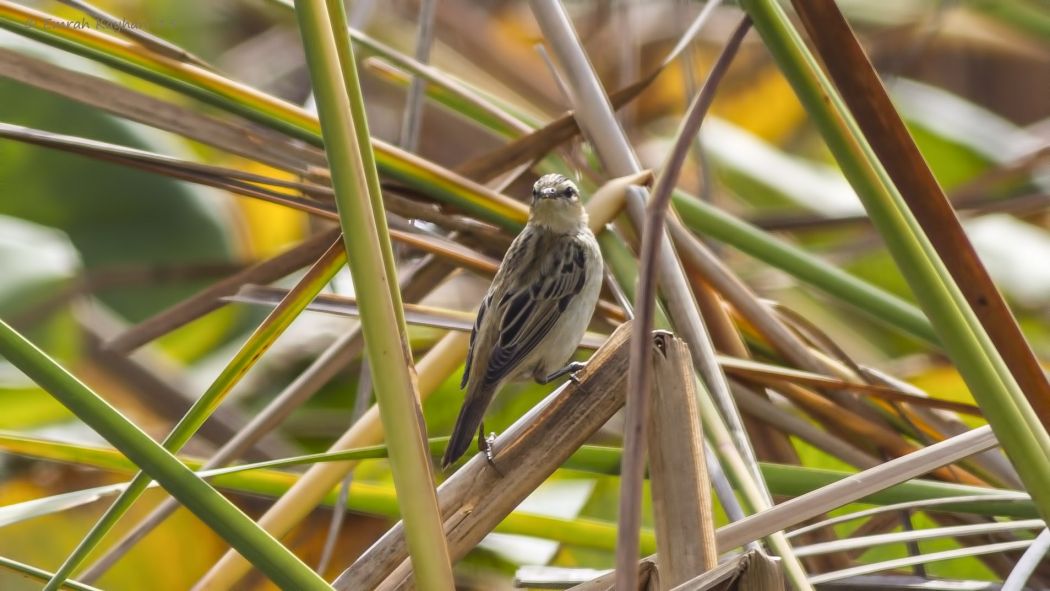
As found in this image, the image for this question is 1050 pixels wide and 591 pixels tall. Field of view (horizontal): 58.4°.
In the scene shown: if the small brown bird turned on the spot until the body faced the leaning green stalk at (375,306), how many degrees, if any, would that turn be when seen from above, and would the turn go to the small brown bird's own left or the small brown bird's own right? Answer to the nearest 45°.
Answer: approximately 135° to the small brown bird's own right
